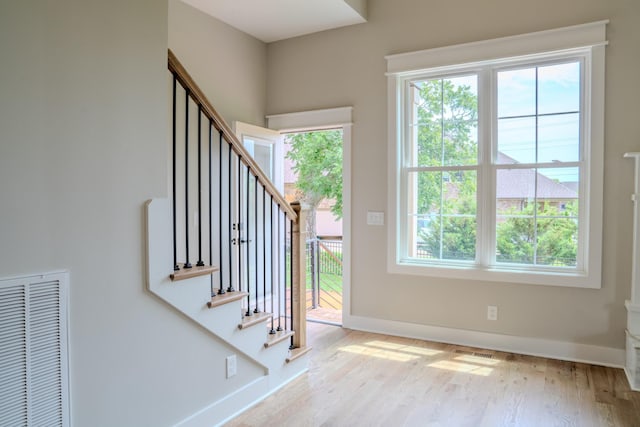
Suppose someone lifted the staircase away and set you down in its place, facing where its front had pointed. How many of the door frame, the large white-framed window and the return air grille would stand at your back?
1

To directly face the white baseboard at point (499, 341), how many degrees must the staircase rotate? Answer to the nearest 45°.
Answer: approximately 45° to its right

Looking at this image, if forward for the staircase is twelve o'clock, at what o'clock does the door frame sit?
The door frame is roughly at 12 o'clock from the staircase.

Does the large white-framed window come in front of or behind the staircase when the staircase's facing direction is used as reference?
in front

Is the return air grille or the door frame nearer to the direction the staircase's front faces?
the door frame

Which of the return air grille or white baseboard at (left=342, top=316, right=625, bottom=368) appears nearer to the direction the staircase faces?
the white baseboard

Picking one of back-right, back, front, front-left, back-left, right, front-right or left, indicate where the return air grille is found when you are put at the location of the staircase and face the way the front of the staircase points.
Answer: back

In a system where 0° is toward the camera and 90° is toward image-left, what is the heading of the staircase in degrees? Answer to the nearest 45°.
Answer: approximately 225°
